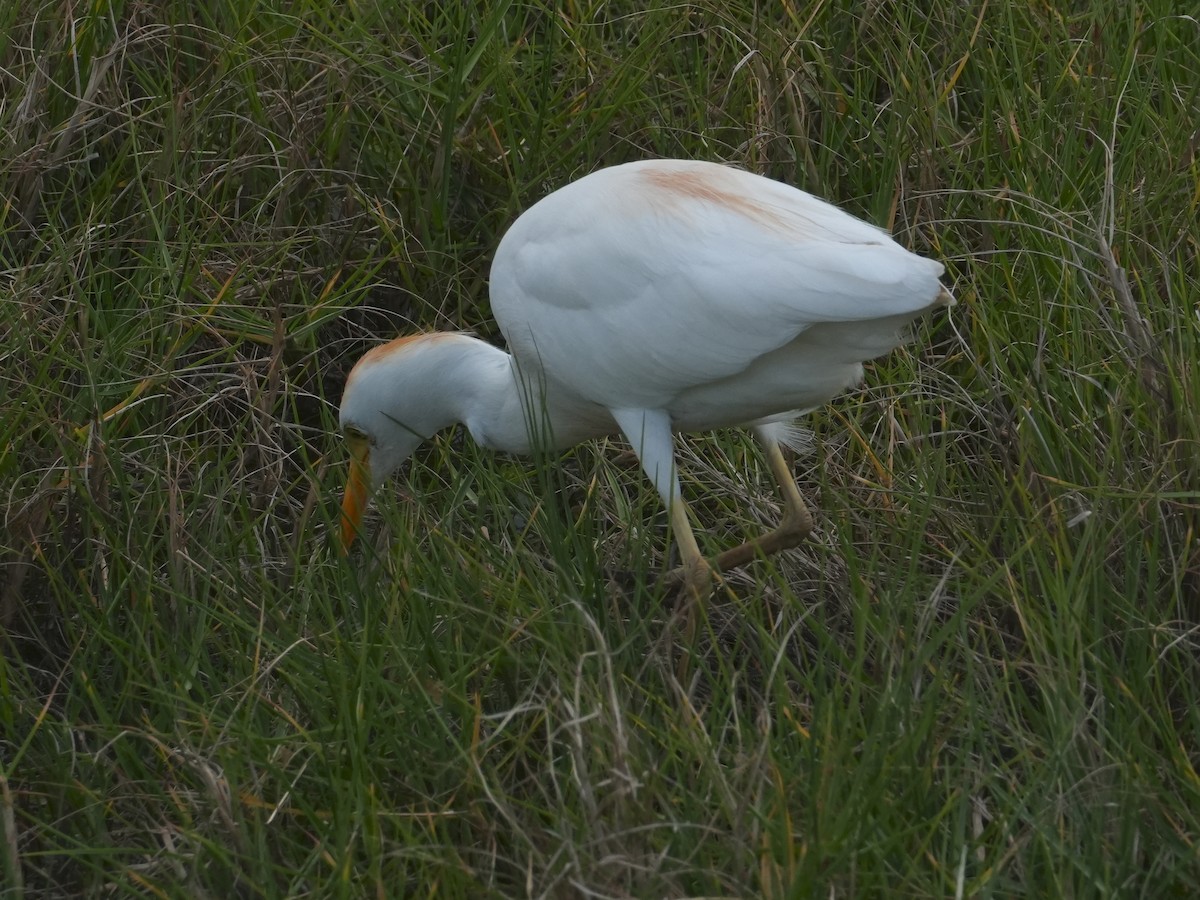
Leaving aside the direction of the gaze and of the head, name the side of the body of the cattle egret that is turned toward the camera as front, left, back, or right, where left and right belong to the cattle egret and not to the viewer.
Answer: left
